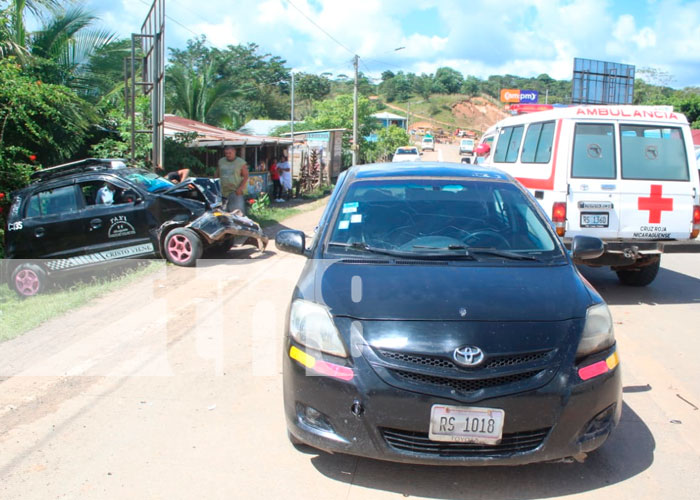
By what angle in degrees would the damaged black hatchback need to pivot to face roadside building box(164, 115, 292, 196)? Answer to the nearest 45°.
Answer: approximately 90° to its left

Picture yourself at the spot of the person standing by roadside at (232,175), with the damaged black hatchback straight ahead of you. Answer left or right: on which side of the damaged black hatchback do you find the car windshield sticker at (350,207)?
left

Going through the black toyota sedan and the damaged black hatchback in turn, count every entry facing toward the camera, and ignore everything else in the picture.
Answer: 1

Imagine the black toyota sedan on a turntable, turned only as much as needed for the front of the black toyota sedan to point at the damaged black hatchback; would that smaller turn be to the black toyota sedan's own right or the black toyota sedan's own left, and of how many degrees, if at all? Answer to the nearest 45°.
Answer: approximately 135° to the black toyota sedan's own right

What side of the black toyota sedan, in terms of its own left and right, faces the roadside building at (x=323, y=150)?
back

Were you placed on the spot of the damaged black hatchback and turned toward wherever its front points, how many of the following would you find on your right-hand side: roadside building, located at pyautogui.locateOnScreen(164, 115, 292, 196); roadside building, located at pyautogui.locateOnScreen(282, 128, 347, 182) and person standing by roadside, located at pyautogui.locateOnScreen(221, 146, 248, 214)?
0

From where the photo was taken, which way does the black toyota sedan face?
toward the camera

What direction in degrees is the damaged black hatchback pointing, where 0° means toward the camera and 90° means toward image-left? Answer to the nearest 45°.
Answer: approximately 270°

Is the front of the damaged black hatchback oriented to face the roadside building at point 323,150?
no

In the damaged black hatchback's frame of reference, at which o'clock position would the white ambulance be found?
The white ambulance is roughly at 1 o'clock from the damaged black hatchback.

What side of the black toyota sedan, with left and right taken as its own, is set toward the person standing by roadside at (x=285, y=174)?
back

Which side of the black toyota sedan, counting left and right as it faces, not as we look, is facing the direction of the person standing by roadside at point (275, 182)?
back
